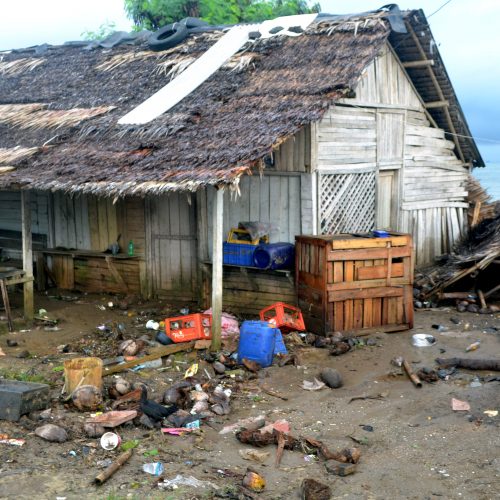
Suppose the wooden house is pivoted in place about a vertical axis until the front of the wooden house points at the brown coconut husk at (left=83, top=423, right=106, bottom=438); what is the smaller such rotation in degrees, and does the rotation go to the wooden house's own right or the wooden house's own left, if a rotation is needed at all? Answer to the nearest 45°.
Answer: approximately 45° to the wooden house's own left

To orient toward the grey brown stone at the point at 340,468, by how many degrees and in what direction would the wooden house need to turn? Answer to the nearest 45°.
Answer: approximately 45° to its left

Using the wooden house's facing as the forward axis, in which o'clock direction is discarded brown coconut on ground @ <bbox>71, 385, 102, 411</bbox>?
The discarded brown coconut on ground is roughly at 11 o'clock from the wooden house.

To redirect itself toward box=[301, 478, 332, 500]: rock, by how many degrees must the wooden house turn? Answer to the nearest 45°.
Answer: approximately 45° to its left

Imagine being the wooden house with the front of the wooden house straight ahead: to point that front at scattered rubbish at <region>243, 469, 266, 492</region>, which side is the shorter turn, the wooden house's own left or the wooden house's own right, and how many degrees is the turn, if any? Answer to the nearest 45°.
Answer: approximately 45° to the wooden house's own left

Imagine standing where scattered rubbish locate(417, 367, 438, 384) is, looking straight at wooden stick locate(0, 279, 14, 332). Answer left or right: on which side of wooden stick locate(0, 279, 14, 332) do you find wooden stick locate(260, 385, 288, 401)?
left

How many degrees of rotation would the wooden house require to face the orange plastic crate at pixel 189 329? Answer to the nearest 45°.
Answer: approximately 45° to its left

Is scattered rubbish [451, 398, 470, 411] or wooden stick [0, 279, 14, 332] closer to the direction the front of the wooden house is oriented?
the wooden stick

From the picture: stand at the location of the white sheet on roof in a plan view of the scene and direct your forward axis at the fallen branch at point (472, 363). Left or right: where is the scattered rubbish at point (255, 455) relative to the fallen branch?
right

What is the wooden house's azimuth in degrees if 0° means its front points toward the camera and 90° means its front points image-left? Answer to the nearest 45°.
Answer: approximately 45°

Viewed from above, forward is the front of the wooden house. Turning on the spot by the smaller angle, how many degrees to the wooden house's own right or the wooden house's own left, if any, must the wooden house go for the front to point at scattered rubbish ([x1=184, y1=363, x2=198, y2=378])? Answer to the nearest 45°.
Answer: approximately 45° to the wooden house's own left

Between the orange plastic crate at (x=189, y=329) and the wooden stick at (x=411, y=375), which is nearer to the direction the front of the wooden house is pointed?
the orange plastic crate
